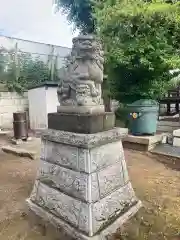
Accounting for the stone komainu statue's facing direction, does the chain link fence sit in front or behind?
behind

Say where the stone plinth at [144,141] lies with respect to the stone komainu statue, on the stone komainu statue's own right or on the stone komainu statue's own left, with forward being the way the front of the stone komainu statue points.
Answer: on the stone komainu statue's own left

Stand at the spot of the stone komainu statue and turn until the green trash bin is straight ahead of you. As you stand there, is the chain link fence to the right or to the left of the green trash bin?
left
